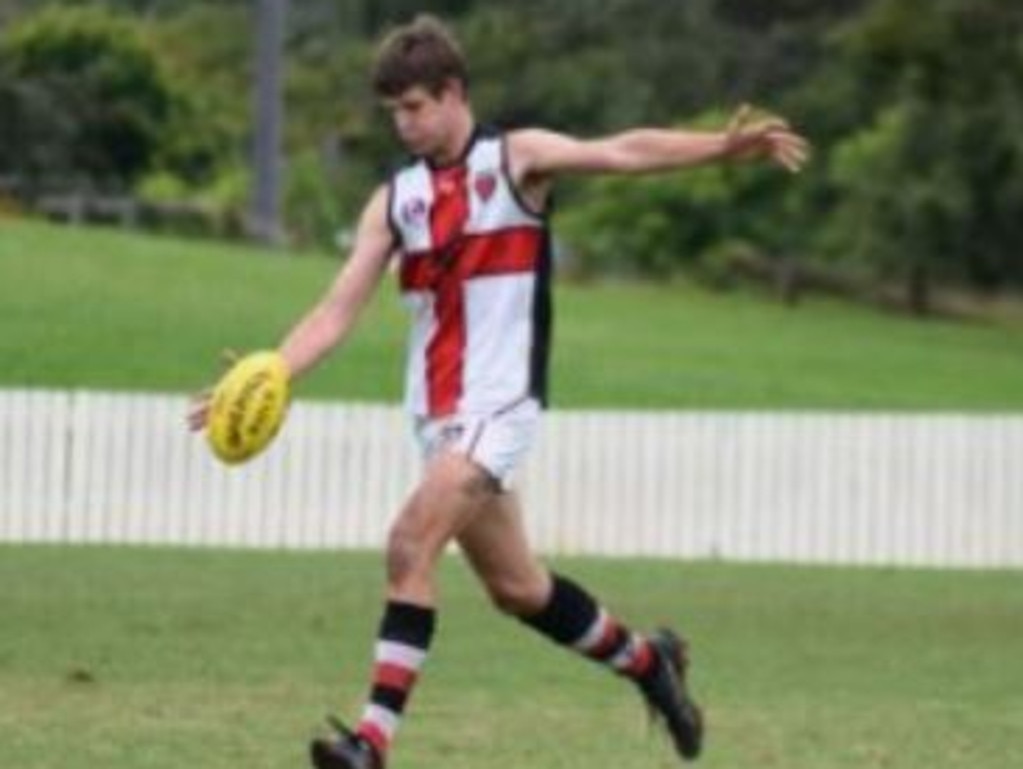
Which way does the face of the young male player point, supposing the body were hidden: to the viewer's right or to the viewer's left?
to the viewer's left

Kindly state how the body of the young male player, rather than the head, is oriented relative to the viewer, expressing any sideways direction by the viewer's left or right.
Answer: facing the viewer and to the left of the viewer

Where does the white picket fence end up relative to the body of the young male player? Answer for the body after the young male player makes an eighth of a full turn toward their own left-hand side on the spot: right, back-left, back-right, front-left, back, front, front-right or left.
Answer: back
